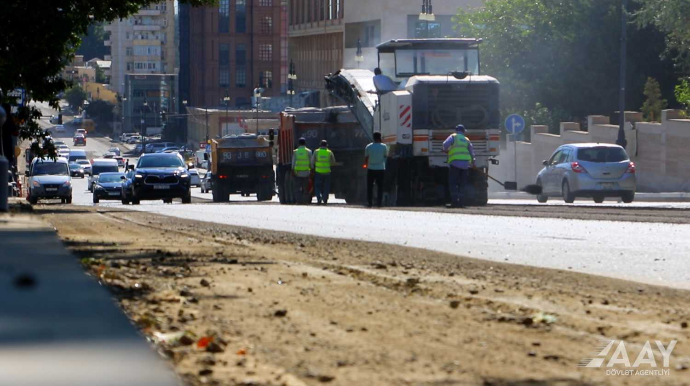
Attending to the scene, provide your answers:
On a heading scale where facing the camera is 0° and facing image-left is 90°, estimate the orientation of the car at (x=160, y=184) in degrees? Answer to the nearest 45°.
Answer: approximately 0°

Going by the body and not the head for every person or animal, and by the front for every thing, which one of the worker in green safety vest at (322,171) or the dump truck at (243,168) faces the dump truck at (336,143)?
the worker in green safety vest

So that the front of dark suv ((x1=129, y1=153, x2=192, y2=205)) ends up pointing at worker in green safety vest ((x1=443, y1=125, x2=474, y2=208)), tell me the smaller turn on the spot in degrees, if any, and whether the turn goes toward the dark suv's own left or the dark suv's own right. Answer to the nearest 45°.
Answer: approximately 45° to the dark suv's own left

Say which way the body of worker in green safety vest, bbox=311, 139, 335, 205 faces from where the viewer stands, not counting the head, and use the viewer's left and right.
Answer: facing away from the viewer

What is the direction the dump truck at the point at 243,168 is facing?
away from the camera

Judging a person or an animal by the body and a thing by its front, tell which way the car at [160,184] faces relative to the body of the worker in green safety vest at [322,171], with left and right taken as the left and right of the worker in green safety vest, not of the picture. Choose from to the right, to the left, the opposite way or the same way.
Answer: the opposite way

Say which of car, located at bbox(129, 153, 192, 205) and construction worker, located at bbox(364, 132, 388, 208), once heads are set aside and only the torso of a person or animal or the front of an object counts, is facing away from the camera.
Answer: the construction worker

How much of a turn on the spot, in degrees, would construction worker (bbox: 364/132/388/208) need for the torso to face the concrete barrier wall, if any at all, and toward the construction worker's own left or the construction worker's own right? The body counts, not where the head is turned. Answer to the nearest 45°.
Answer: approximately 45° to the construction worker's own right

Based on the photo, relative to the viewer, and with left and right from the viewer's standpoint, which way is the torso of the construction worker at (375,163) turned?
facing away from the viewer

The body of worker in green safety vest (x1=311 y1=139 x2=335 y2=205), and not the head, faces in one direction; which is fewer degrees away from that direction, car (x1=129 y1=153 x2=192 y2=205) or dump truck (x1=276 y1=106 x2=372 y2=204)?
the dump truck

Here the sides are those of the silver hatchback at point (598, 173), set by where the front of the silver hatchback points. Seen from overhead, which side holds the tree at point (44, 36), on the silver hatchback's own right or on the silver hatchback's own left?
on the silver hatchback's own left

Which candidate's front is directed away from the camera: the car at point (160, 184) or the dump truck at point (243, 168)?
the dump truck
